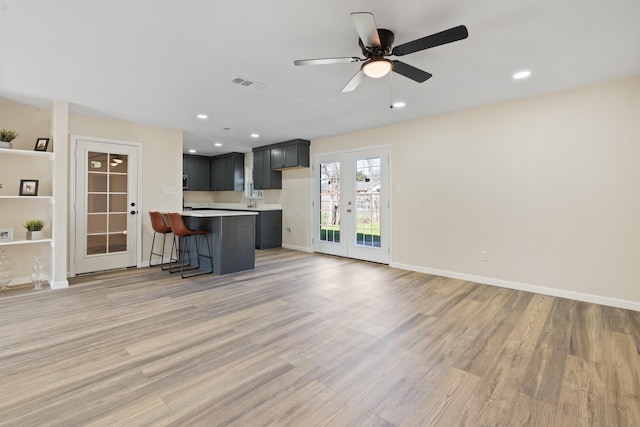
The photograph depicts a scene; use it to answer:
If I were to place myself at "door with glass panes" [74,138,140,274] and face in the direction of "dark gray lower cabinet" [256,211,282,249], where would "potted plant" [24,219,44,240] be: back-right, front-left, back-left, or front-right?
back-right

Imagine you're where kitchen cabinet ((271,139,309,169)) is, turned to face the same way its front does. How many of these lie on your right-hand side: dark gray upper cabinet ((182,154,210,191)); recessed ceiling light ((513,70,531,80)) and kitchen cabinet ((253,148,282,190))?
2

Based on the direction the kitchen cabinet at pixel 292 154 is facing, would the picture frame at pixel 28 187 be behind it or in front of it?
in front

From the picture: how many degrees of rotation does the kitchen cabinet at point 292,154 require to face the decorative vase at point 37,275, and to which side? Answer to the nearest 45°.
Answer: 0° — it already faces it

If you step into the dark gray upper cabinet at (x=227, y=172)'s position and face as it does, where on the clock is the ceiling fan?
The ceiling fan is roughly at 10 o'clock from the dark gray upper cabinet.

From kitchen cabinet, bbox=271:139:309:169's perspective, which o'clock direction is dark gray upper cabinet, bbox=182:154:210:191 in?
The dark gray upper cabinet is roughly at 3 o'clock from the kitchen cabinet.

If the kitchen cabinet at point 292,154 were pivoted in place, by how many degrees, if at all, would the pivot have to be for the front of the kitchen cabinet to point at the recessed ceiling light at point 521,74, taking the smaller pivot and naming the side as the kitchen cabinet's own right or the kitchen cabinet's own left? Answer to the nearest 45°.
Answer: approximately 90° to the kitchen cabinet's own left

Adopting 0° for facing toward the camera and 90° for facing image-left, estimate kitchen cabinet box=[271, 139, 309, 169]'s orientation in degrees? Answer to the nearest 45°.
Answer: approximately 45°

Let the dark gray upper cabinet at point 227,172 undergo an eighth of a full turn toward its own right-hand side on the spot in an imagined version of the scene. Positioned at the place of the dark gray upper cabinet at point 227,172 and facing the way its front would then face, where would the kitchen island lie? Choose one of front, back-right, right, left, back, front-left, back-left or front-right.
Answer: left

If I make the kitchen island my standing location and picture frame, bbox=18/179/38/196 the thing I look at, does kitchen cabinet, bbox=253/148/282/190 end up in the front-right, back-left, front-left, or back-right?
back-right

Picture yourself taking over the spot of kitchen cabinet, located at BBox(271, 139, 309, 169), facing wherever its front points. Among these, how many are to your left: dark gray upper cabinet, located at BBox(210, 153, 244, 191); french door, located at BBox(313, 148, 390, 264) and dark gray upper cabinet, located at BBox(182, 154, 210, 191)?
1

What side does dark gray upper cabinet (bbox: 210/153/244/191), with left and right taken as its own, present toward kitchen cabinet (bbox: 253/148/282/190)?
left

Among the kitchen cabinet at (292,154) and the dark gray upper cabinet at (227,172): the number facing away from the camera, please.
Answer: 0

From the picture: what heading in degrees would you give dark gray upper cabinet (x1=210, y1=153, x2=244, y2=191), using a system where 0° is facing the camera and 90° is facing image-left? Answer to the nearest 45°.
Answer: approximately 45°
